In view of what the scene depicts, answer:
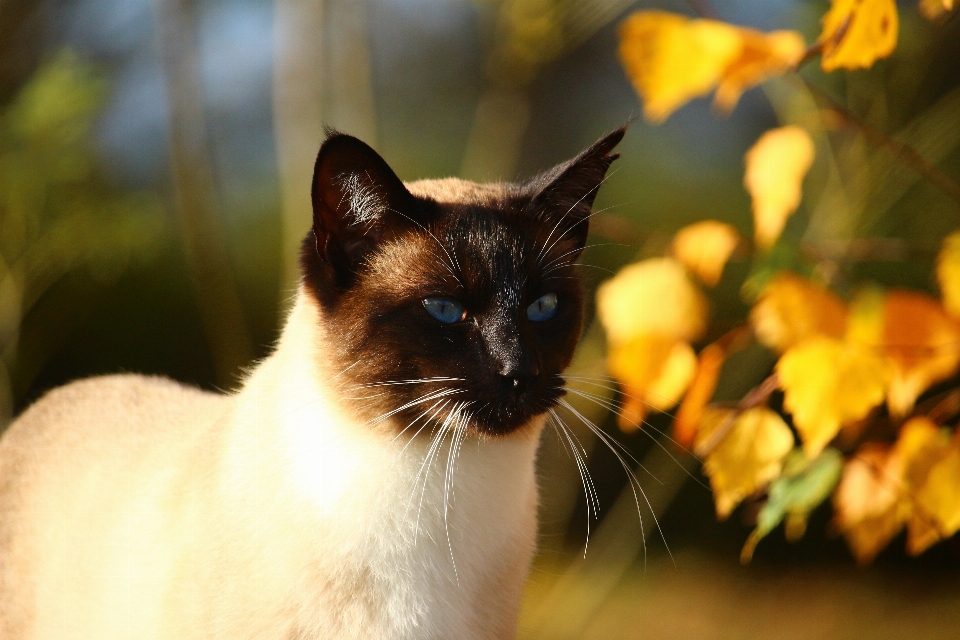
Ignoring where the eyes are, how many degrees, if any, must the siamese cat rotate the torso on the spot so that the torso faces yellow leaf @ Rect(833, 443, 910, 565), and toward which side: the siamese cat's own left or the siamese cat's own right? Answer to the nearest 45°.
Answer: approximately 45° to the siamese cat's own left

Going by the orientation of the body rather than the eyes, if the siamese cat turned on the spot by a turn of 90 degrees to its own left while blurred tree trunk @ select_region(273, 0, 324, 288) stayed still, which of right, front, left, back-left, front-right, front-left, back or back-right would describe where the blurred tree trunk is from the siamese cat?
front-left

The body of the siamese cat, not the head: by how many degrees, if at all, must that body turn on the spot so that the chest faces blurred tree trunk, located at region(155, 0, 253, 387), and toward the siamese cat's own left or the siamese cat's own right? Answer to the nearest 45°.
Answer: approximately 135° to the siamese cat's own left

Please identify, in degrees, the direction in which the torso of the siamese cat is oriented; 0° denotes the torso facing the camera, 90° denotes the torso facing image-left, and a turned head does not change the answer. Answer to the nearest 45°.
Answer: approximately 315°

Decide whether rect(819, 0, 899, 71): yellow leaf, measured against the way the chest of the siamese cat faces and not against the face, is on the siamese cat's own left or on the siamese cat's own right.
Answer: on the siamese cat's own left

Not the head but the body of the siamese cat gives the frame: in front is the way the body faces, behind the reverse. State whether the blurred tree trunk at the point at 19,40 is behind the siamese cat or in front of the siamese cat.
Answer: behind

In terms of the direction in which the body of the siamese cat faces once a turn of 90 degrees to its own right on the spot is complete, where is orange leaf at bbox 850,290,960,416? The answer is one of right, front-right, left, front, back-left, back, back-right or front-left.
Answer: back-left

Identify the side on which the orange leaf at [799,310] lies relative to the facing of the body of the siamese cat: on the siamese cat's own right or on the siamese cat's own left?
on the siamese cat's own left

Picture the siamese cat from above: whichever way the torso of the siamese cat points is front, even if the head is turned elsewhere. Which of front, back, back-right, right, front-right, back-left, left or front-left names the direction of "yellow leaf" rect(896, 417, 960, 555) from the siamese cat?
front-left
